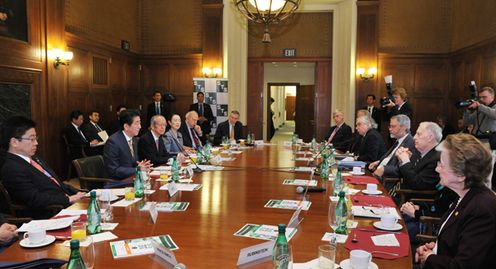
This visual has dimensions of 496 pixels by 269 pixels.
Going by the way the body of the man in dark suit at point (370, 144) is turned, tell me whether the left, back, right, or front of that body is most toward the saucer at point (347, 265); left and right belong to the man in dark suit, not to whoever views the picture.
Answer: left

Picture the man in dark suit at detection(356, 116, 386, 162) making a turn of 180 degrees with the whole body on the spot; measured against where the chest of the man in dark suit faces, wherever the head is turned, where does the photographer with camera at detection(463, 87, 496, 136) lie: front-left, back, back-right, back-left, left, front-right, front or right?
front-left

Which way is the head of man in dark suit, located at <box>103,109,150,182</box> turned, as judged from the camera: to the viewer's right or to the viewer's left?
to the viewer's right

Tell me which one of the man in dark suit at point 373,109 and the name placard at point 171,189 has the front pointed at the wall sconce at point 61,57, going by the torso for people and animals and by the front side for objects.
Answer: the man in dark suit

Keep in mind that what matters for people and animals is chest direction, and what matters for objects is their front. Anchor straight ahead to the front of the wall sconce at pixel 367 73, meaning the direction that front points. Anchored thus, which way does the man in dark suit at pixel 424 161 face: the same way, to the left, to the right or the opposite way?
to the right

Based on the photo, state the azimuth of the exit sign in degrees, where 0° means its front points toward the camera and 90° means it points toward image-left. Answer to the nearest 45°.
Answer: approximately 0°

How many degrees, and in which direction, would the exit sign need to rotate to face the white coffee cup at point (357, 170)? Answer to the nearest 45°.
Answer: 0° — it already faces it

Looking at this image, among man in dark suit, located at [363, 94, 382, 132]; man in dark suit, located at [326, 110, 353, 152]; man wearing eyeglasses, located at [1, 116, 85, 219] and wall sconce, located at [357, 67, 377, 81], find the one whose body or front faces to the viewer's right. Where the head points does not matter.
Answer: the man wearing eyeglasses

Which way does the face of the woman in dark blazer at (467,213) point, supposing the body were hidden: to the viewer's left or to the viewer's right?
to the viewer's left

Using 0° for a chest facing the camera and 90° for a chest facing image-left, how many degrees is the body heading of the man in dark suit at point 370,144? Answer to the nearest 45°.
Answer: approximately 90°

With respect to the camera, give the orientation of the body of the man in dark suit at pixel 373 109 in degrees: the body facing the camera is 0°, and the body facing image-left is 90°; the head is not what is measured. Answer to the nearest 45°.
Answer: approximately 45°
